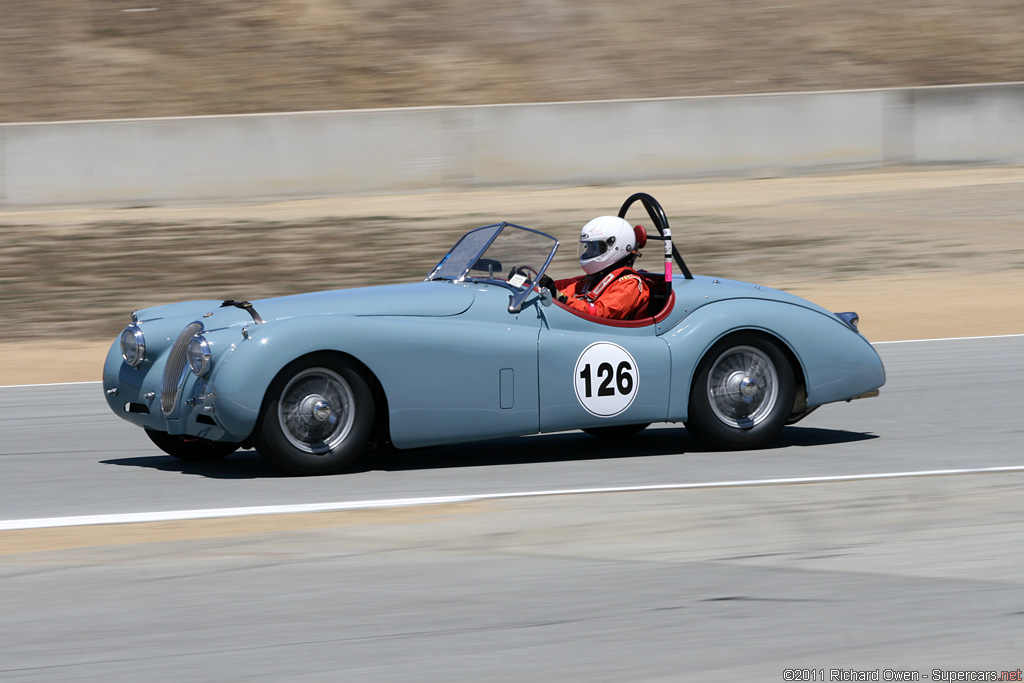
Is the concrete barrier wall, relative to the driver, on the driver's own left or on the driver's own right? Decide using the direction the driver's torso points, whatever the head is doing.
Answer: on the driver's own right

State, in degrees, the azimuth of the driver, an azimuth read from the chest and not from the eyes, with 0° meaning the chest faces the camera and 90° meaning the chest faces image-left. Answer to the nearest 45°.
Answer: approximately 45°

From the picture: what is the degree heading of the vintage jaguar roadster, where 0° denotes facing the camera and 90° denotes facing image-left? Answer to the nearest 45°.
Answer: approximately 45°

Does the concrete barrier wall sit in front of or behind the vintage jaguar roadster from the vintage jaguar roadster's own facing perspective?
behind
